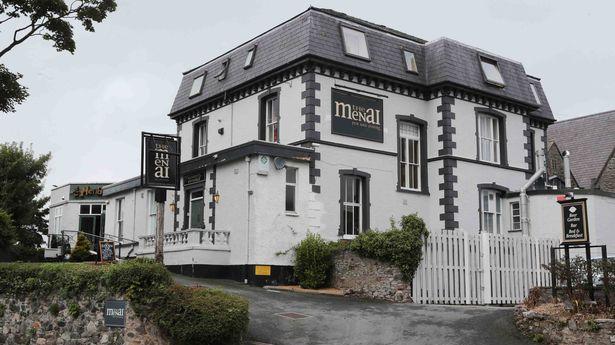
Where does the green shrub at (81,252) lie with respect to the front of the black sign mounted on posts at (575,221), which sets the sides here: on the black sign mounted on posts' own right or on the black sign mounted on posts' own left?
on the black sign mounted on posts' own right

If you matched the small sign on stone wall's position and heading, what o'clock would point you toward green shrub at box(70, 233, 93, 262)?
The green shrub is roughly at 6 o'clock from the small sign on stone wall.

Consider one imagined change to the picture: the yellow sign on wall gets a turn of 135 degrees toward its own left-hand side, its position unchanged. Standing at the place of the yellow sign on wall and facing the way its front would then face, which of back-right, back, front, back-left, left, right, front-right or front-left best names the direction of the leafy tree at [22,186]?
left

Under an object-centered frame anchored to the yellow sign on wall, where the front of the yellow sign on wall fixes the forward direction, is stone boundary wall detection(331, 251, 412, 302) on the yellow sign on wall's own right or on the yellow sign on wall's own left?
on the yellow sign on wall's own left

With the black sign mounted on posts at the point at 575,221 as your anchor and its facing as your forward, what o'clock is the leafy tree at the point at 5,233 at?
The leafy tree is roughly at 3 o'clock from the black sign mounted on posts.

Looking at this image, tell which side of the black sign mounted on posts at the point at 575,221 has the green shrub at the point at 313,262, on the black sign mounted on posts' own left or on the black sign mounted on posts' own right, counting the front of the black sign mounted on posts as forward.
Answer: on the black sign mounted on posts' own right

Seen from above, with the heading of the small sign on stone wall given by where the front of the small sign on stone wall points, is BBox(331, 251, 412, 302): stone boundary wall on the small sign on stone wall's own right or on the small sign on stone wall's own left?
on the small sign on stone wall's own left

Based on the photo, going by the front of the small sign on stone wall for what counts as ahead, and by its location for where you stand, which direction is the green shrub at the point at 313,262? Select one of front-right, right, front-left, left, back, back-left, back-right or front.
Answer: back-left

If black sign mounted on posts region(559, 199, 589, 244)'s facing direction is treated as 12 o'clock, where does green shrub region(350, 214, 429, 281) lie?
The green shrub is roughly at 4 o'clock from the black sign mounted on posts.
